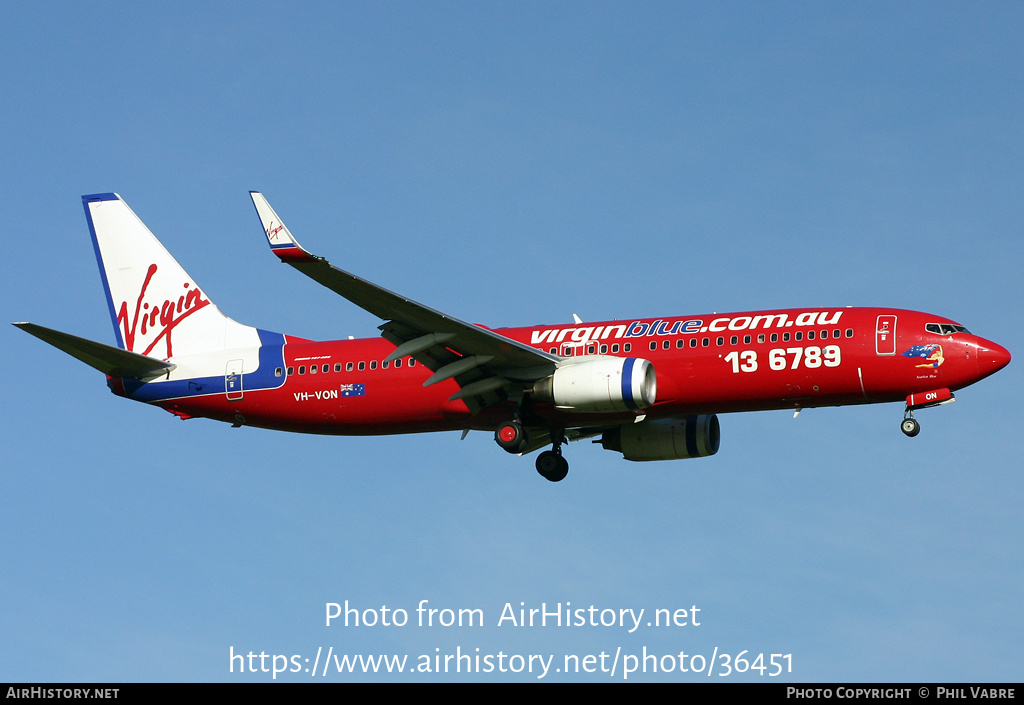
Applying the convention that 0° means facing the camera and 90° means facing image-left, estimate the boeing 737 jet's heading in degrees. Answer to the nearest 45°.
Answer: approximately 270°
